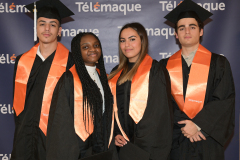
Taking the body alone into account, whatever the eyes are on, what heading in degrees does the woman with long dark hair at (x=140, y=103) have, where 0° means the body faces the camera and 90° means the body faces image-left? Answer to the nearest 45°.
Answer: approximately 45°

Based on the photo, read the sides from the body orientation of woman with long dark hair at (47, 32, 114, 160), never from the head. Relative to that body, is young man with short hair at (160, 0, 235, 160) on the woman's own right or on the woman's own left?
on the woman's own left

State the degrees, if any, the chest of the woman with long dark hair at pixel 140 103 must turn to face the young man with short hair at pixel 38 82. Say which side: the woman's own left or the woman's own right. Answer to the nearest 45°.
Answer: approximately 45° to the woman's own right
